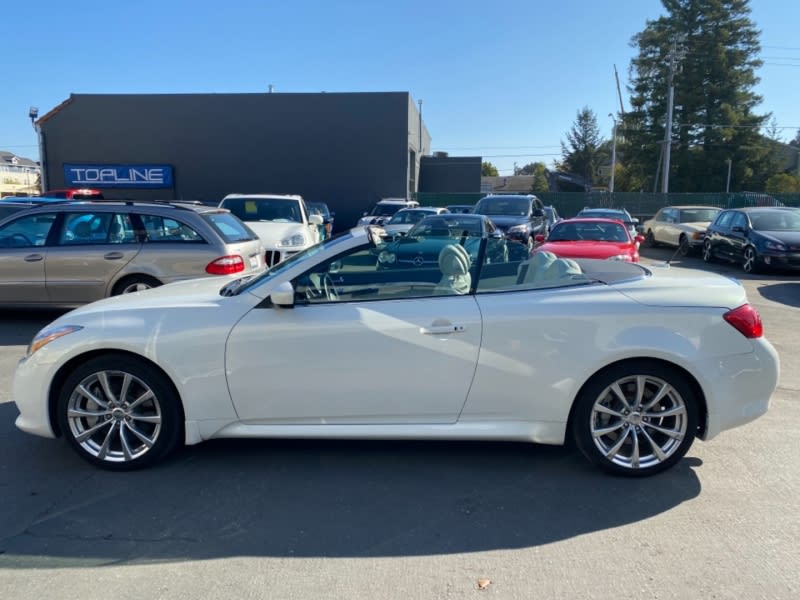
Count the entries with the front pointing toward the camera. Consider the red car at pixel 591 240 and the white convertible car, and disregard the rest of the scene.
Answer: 1

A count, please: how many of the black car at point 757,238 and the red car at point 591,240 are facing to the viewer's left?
0

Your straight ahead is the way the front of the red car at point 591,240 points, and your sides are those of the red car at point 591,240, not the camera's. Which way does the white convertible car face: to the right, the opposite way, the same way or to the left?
to the right

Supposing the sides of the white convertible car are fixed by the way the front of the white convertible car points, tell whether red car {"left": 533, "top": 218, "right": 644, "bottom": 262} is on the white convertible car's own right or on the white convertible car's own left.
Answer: on the white convertible car's own right

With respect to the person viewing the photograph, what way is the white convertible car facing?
facing to the left of the viewer

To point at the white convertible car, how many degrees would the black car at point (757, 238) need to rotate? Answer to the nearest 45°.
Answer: approximately 45° to its right

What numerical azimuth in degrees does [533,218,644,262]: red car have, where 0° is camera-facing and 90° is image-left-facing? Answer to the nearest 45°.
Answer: approximately 0°

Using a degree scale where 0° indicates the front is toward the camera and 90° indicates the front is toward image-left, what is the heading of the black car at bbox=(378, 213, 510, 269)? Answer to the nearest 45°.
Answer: approximately 45°

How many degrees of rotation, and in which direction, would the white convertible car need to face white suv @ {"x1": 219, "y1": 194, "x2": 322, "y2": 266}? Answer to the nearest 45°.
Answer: approximately 90° to its right

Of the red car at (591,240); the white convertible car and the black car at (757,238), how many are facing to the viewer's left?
1

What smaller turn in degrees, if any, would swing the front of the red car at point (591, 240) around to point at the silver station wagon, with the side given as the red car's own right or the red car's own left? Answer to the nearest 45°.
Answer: approximately 45° to the red car's own right

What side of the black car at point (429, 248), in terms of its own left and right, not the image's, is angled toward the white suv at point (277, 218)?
right

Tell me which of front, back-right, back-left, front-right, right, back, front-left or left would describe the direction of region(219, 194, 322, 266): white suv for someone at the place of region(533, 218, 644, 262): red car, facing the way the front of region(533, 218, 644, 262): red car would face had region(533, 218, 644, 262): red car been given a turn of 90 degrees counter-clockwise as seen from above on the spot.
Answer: back

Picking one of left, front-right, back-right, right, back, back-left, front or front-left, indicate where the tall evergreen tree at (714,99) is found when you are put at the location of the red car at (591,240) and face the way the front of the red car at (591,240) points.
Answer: back

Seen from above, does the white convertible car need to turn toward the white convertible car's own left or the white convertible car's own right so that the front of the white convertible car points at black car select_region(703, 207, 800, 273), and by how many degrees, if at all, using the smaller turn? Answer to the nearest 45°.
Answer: approximately 135° to the white convertible car's own right
